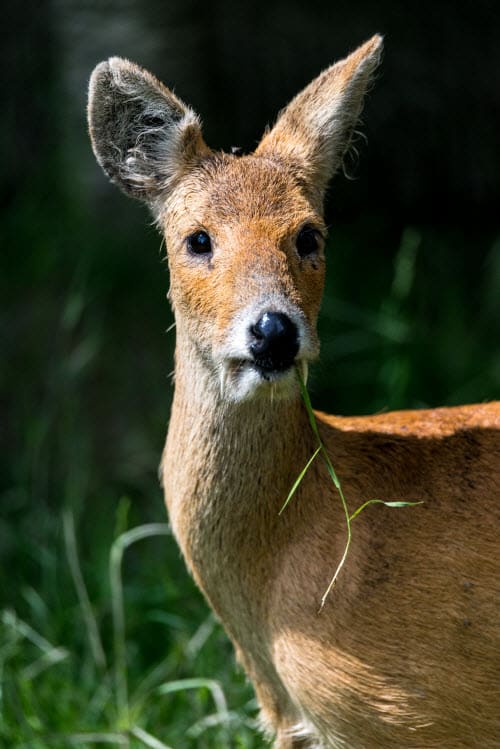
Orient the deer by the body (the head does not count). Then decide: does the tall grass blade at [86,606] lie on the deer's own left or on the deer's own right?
on the deer's own right

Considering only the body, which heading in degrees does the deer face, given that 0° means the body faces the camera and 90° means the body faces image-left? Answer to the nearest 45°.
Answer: approximately 45°
